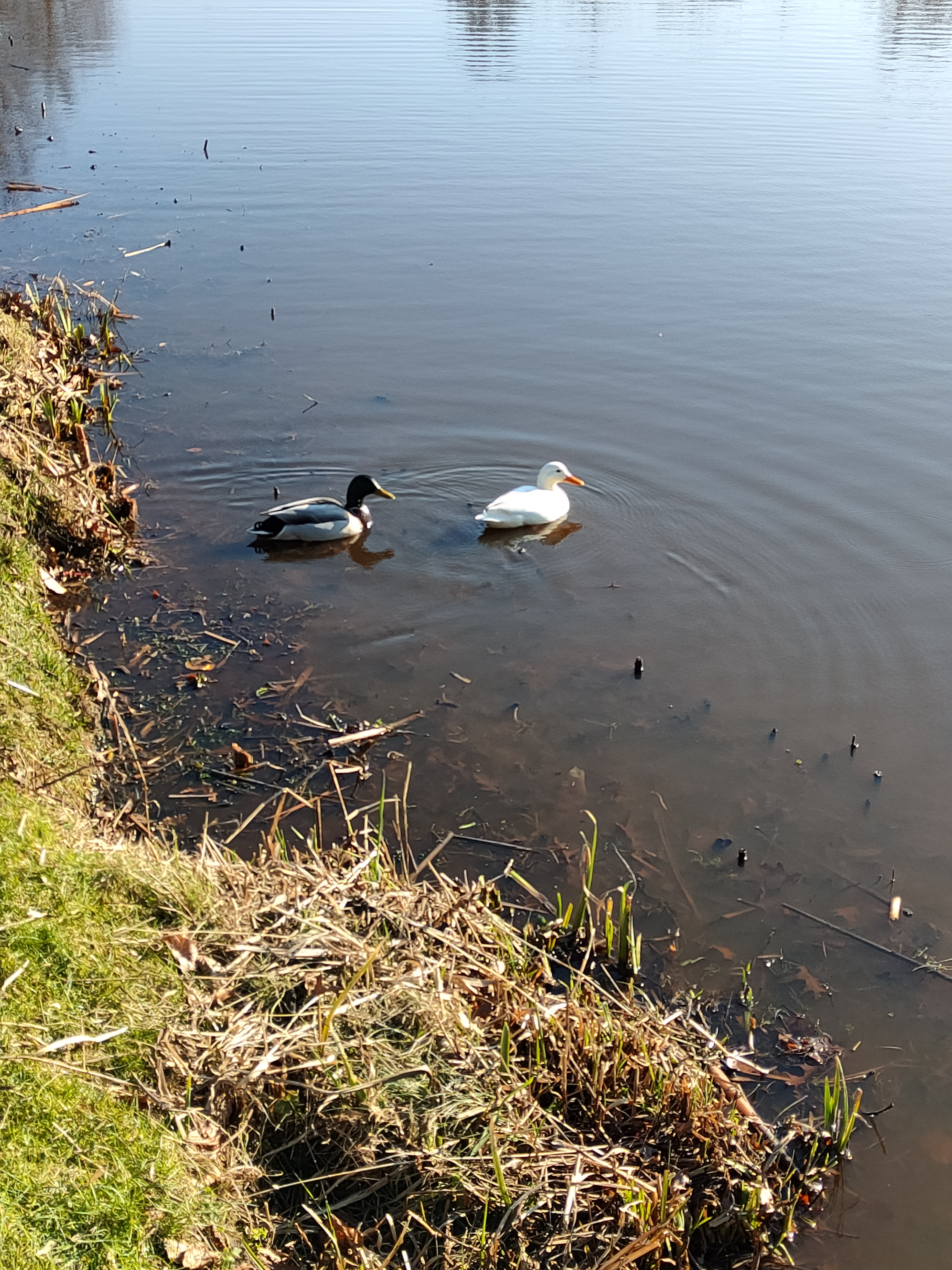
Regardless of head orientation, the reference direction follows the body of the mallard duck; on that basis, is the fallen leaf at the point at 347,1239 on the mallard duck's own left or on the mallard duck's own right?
on the mallard duck's own right

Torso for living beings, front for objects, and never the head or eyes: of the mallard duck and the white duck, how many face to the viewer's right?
2

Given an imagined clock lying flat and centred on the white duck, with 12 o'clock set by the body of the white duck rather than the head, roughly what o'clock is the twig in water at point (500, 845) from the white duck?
The twig in water is roughly at 3 o'clock from the white duck.

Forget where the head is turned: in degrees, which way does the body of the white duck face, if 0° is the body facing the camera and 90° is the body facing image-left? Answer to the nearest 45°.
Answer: approximately 270°

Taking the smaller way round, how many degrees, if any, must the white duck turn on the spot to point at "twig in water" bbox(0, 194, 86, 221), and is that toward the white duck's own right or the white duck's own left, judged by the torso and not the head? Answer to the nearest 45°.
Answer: approximately 135° to the white duck's own left

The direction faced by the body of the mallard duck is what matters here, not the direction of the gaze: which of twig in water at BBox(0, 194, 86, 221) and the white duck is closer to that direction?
the white duck

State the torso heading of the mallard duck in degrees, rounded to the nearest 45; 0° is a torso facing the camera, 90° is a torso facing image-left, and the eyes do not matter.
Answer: approximately 270°

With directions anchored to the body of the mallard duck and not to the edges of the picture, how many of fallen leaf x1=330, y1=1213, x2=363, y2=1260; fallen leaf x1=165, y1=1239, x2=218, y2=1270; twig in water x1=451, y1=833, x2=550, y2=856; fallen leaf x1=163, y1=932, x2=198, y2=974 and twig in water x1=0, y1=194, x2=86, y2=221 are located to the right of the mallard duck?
4

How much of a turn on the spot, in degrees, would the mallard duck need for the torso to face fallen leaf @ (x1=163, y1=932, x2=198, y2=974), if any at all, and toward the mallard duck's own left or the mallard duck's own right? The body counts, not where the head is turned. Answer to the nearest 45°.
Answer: approximately 90° to the mallard duck's own right

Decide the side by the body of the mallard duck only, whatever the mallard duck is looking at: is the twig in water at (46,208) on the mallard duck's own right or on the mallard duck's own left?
on the mallard duck's own left

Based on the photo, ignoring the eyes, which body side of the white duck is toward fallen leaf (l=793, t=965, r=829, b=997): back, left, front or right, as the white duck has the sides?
right

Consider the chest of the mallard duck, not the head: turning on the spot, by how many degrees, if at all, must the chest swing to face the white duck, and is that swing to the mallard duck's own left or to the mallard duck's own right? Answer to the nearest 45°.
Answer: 0° — it already faces it
